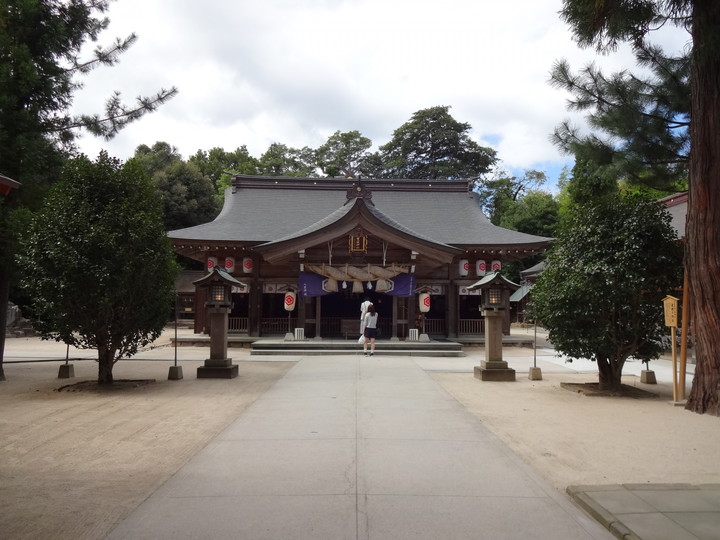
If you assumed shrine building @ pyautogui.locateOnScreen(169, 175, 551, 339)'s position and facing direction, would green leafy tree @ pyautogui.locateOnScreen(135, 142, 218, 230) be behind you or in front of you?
behind

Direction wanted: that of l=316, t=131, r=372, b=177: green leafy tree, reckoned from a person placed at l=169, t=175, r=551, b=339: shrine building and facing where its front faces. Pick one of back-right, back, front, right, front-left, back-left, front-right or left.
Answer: back

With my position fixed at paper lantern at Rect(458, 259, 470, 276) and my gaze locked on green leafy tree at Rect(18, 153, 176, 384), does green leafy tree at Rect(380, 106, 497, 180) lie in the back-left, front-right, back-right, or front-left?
back-right

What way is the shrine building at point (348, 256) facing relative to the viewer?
toward the camera

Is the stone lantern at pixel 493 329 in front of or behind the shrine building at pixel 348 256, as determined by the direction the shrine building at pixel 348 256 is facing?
in front

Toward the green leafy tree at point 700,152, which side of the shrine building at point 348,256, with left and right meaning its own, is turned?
front

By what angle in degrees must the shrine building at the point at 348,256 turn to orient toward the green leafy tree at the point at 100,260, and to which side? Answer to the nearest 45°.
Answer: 0° — it already faces it

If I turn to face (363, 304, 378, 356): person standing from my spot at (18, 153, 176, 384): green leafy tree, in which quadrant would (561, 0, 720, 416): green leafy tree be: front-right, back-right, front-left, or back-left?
front-right

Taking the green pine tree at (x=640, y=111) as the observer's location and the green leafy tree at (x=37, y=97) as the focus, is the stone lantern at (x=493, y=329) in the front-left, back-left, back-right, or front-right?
front-right

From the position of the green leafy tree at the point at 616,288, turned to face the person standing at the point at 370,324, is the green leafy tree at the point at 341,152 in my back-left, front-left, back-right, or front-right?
front-right

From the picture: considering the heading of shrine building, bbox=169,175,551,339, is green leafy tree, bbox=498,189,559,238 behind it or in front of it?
behind

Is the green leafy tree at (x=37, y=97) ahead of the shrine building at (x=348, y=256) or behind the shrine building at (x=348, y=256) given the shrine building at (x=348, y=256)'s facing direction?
ahead

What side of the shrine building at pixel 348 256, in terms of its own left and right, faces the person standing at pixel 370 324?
front

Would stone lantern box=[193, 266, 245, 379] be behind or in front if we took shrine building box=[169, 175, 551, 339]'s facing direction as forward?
in front

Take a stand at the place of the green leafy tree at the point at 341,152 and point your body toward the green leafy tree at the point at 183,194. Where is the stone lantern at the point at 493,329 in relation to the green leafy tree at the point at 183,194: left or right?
left
